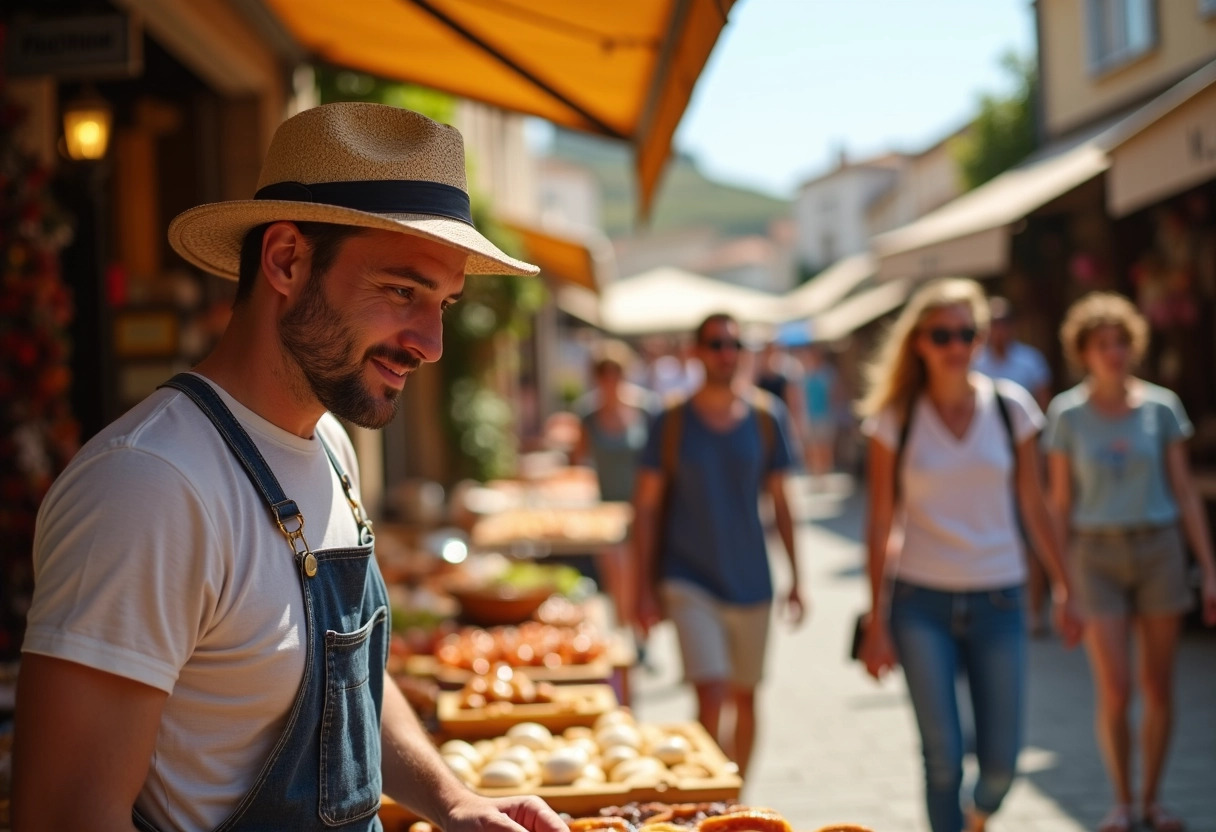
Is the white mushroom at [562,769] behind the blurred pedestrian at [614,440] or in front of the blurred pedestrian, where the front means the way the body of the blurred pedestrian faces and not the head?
in front

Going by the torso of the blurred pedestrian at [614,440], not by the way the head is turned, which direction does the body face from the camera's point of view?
toward the camera

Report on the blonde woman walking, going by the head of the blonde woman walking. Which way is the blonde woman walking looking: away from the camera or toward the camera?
toward the camera

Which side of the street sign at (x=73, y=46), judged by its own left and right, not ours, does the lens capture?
front

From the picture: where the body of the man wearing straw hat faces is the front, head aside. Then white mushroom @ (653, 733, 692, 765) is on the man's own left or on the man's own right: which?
on the man's own left

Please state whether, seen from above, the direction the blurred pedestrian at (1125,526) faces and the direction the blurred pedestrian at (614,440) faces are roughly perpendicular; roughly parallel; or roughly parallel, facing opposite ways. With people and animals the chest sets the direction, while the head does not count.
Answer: roughly parallel

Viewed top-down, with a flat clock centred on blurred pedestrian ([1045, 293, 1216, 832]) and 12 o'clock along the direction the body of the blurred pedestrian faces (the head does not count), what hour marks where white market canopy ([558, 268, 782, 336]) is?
The white market canopy is roughly at 5 o'clock from the blurred pedestrian.

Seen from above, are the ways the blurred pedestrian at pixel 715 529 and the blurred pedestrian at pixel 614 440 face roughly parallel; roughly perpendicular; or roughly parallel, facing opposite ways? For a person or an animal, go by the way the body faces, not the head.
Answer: roughly parallel

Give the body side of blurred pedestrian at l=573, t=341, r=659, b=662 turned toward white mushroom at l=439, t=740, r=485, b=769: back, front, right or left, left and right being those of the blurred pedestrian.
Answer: front

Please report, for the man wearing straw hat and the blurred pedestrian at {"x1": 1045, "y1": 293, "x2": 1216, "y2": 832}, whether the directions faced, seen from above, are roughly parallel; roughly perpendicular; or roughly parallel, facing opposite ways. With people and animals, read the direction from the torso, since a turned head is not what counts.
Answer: roughly perpendicular

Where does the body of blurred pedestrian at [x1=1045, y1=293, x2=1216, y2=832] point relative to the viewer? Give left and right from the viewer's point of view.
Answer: facing the viewer
